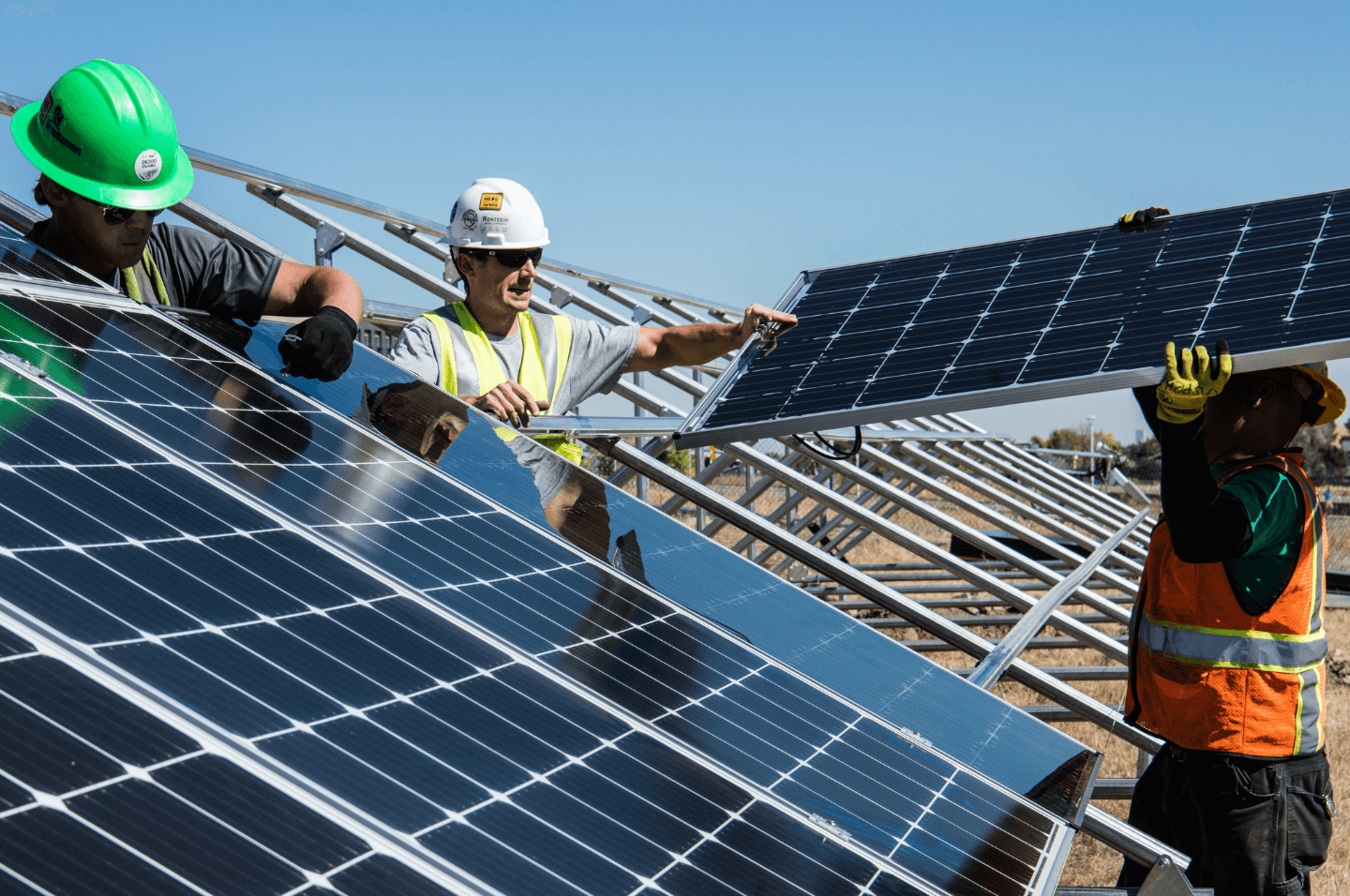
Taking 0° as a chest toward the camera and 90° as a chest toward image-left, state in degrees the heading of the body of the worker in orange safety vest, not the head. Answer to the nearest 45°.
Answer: approximately 90°

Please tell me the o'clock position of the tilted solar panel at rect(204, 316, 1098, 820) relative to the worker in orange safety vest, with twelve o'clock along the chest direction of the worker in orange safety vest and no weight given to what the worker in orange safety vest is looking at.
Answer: The tilted solar panel is roughly at 11 o'clock from the worker in orange safety vest.

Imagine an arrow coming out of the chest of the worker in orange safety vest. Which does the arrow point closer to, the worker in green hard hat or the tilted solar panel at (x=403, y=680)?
the worker in green hard hat

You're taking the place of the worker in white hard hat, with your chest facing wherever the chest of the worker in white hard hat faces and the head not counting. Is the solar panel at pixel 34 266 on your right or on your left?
on your right

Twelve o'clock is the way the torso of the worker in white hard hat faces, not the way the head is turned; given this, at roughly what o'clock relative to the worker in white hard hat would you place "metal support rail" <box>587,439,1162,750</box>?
The metal support rail is roughly at 11 o'clock from the worker in white hard hat.

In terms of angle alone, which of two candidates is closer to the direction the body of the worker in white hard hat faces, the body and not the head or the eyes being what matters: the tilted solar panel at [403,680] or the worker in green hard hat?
the tilted solar panel

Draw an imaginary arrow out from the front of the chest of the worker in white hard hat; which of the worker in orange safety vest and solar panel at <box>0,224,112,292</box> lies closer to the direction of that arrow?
the worker in orange safety vest

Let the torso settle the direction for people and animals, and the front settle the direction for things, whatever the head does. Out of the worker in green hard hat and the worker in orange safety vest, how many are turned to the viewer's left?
1

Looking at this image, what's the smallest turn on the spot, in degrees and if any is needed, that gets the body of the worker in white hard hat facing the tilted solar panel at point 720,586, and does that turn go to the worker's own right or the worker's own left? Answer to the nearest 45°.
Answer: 0° — they already face it

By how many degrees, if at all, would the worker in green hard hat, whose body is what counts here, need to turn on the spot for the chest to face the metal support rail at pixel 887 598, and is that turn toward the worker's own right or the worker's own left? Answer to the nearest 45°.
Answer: approximately 45° to the worker's own left
